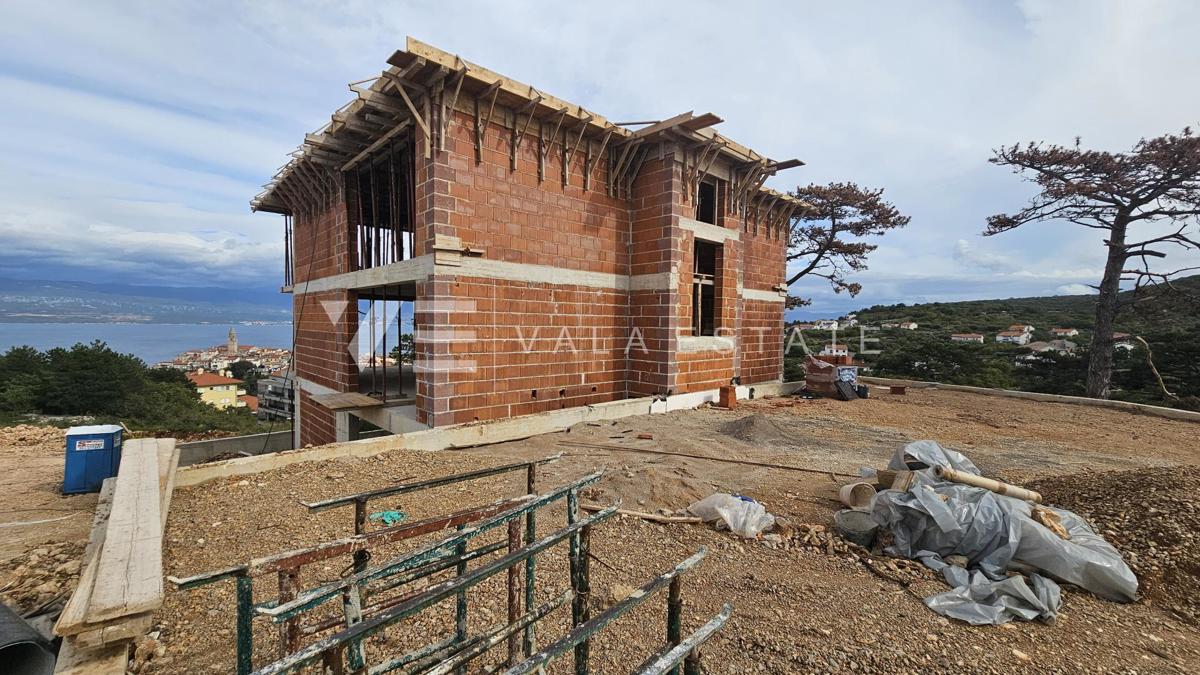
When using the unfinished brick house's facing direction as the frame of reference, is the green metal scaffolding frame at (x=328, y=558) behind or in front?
in front

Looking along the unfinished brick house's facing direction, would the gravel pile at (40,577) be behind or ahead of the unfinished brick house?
ahead

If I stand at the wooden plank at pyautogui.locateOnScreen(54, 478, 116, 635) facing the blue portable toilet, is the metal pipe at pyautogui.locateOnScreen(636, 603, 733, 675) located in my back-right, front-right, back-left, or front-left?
back-right
